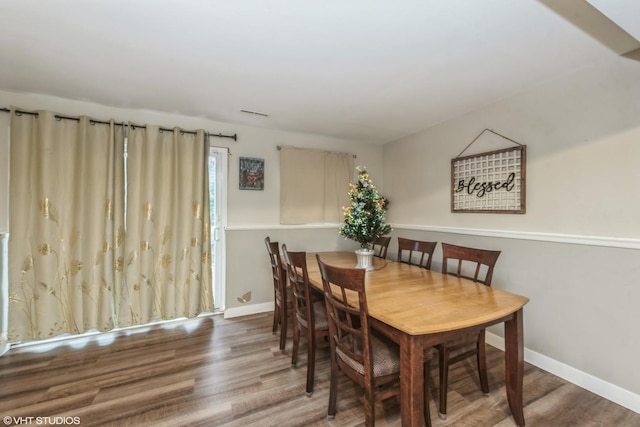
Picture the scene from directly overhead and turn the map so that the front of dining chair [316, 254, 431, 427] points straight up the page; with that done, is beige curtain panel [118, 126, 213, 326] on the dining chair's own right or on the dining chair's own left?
on the dining chair's own left

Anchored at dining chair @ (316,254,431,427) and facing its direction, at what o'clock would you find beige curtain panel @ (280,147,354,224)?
The beige curtain panel is roughly at 10 o'clock from the dining chair.

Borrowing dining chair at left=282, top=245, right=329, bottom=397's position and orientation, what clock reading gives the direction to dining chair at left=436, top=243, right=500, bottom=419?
dining chair at left=436, top=243, right=500, bottom=419 is roughly at 2 o'clock from dining chair at left=282, top=245, right=329, bottom=397.

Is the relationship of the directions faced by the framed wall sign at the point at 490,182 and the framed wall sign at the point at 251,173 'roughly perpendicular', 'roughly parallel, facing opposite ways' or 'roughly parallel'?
roughly perpendicular

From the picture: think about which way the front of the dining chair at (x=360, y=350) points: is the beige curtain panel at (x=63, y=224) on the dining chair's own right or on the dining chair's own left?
on the dining chair's own left

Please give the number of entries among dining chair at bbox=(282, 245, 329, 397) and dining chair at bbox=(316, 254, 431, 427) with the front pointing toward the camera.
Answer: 0

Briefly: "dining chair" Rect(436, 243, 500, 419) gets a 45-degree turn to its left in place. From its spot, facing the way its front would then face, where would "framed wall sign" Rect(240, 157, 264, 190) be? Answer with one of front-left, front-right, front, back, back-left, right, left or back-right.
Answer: right

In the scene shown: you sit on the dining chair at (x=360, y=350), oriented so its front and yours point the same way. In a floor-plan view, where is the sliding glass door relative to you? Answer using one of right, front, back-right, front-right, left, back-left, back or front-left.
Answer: left

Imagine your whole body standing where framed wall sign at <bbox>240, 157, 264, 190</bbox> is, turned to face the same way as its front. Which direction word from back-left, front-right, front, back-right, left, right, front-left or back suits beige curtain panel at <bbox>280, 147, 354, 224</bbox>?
left

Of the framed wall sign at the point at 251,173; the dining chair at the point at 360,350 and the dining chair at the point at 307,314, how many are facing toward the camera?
1

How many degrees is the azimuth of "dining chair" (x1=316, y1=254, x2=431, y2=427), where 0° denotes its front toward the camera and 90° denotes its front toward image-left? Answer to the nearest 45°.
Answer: approximately 225°

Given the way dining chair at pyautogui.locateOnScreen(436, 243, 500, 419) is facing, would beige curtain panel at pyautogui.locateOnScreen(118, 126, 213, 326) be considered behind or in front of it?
in front

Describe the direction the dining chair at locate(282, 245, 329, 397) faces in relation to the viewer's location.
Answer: facing away from the viewer and to the right of the viewer

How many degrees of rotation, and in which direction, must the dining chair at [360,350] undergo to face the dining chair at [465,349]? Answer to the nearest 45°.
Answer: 0° — it already faces it

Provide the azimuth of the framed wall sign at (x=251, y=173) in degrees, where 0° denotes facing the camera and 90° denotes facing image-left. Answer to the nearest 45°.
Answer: approximately 0°

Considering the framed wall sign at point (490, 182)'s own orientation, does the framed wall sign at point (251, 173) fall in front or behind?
in front

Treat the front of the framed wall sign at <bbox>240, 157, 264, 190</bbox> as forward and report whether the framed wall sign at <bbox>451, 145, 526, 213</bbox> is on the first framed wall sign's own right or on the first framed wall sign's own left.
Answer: on the first framed wall sign's own left
